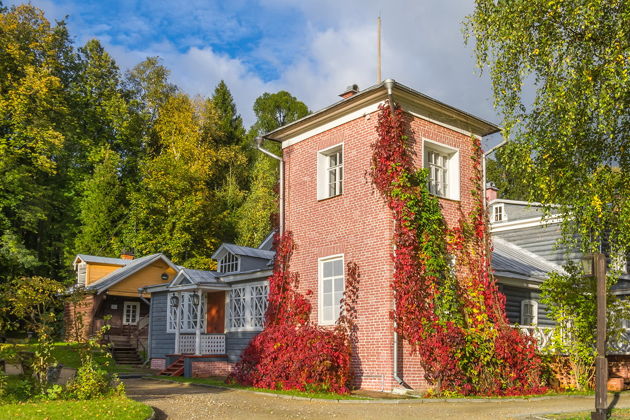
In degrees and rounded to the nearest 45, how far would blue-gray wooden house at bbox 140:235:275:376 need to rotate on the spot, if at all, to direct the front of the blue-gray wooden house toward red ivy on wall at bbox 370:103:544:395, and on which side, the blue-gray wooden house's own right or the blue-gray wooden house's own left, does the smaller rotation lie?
approximately 90° to the blue-gray wooden house's own left

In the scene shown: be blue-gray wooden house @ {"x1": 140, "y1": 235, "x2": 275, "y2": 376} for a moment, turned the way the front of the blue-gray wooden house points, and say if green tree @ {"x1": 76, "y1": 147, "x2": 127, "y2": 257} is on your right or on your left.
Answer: on your right

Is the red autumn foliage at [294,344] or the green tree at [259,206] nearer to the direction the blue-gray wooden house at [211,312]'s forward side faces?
the red autumn foliage

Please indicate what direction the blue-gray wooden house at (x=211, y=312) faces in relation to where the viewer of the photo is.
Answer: facing the viewer and to the left of the viewer

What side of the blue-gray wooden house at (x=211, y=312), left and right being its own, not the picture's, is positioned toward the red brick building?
left

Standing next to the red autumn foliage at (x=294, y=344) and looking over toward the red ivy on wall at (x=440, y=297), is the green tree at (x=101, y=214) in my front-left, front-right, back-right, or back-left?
back-left

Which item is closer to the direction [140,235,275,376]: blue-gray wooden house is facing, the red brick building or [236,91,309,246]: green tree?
the red brick building

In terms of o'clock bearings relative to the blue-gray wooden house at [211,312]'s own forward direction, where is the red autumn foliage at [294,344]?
The red autumn foliage is roughly at 10 o'clock from the blue-gray wooden house.

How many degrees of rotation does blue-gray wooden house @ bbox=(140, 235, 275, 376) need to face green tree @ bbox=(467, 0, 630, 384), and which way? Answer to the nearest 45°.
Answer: approximately 90° to its left

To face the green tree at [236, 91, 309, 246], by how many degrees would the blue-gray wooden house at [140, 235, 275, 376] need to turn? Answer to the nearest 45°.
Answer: approximately 135° to its right
